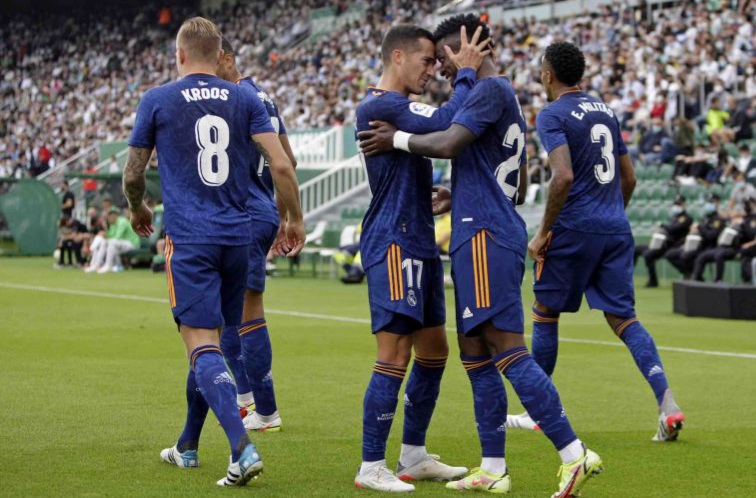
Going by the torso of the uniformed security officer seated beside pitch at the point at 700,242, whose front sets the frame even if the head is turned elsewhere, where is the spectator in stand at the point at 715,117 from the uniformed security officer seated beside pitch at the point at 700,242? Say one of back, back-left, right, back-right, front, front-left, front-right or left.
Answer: back-right

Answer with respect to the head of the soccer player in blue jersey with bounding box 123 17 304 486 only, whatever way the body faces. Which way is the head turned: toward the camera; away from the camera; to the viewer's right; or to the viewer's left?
away from the camera

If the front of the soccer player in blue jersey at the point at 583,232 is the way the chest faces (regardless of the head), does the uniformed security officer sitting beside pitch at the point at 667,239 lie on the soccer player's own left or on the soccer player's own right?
on the soccer player's own right

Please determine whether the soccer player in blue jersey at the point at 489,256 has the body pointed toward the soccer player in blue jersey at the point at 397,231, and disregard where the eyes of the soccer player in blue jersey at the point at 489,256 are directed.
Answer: yes

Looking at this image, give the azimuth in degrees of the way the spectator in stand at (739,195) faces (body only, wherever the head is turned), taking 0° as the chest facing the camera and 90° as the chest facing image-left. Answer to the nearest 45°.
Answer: approximately 45°

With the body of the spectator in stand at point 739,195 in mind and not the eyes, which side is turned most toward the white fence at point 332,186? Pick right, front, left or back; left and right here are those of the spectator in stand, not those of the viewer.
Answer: right

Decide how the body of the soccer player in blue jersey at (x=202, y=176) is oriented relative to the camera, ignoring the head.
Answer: away from the camera

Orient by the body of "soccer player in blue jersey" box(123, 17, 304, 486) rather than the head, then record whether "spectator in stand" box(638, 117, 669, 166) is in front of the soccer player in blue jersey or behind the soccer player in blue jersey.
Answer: in front

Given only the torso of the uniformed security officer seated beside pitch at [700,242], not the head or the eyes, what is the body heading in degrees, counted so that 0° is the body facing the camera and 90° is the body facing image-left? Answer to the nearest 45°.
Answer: approximately 45°

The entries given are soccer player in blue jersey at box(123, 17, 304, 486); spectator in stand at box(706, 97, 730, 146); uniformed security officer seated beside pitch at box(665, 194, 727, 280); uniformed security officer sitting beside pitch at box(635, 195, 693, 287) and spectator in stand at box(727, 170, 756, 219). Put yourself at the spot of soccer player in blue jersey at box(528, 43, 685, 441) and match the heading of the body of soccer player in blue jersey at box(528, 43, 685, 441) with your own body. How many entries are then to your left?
1
